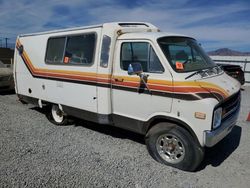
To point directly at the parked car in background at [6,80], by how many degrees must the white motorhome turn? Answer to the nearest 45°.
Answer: approximately 180°

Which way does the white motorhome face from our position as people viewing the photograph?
facing the viewer and to the right of the viewer
